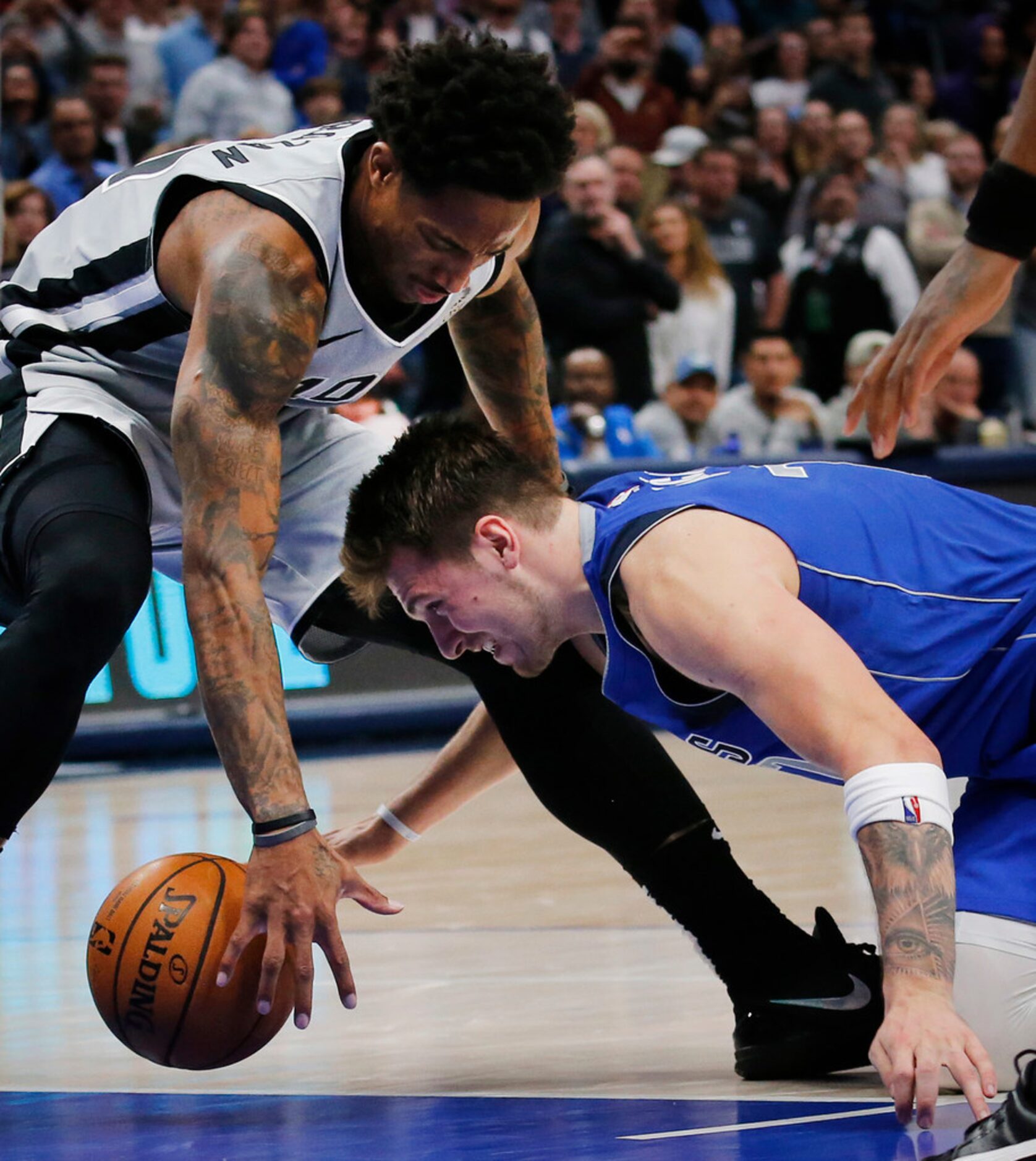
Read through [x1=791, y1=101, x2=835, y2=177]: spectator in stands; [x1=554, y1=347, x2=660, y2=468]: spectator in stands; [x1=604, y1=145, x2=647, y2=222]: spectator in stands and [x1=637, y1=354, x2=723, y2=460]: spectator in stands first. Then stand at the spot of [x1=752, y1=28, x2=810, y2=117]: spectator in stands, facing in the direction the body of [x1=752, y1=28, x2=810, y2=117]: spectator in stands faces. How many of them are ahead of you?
4

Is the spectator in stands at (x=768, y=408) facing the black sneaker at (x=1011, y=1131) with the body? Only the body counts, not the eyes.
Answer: yes

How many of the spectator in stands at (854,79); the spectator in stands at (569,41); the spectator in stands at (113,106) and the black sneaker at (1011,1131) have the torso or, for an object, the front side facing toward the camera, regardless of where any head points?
3

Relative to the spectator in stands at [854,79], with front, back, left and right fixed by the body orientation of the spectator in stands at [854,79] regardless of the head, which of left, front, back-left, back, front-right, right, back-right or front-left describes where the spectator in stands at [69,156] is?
front-right

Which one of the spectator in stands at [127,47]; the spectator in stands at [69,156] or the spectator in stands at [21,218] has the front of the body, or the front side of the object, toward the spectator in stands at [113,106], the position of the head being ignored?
the spectator in stands at [127,47]

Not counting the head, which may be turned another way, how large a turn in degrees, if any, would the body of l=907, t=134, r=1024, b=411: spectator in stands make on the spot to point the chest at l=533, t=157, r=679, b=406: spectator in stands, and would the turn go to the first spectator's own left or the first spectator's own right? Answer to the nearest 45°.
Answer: approximately 45° to the first spectator's own right
